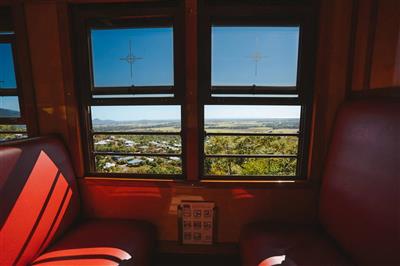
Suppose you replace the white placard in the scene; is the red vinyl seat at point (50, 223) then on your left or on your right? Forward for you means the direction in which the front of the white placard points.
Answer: on your right

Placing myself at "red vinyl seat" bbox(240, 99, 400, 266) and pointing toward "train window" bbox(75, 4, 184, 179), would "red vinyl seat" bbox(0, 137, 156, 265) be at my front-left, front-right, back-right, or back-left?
front-left

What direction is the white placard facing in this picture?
toward the camera

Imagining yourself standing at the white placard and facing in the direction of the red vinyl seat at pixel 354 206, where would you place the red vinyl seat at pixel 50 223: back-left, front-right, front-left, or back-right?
back-right

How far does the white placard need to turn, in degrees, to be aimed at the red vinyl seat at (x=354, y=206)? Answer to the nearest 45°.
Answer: approximately 45° to its left

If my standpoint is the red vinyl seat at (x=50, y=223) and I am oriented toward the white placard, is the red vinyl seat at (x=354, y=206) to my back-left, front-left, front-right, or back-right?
front-right
